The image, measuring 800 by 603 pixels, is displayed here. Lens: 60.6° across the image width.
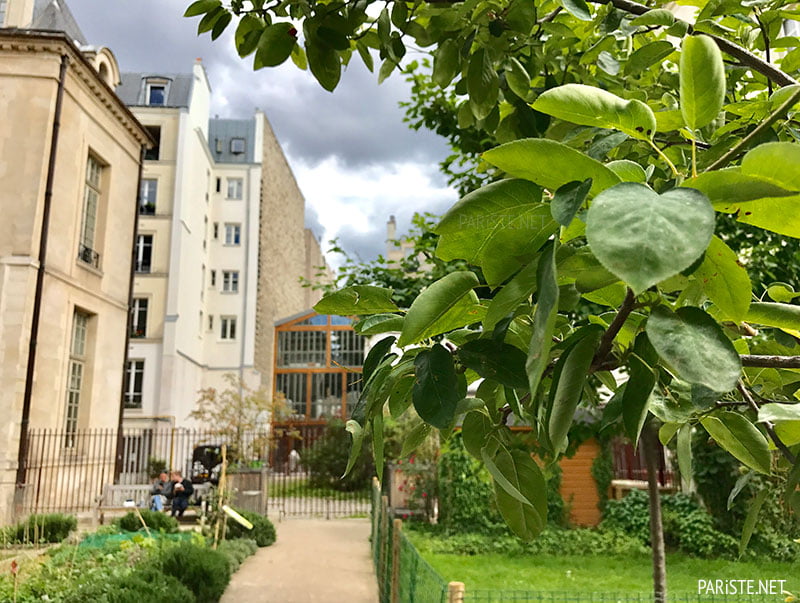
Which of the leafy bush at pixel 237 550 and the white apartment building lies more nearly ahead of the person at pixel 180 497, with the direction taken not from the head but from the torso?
the leafy bush

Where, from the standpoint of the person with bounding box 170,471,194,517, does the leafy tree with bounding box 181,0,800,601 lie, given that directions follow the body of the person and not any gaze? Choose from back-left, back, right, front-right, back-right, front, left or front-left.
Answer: front-left

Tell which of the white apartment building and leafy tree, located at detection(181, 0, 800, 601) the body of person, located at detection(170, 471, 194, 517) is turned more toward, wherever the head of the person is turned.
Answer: the leafy tree

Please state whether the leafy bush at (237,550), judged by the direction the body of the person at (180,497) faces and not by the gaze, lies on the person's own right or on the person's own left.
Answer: on the person's own left

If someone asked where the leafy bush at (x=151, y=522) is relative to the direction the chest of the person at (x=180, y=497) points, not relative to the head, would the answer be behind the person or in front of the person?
in front

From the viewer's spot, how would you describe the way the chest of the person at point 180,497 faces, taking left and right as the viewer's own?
facing the viewer and to the left of the viewer

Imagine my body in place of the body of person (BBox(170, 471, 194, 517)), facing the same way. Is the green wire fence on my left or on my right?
on my left

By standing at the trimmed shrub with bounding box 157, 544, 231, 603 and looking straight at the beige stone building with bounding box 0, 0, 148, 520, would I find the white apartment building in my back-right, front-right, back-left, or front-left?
front-right

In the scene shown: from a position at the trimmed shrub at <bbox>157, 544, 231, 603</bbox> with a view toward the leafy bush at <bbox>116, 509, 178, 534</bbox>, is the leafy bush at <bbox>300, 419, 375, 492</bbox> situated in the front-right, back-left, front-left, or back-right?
front-right

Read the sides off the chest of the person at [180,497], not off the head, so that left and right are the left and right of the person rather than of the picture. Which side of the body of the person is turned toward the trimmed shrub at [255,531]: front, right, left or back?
left

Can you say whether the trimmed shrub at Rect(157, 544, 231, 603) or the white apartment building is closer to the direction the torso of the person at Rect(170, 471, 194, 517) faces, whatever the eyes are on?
the trimmed shrub
